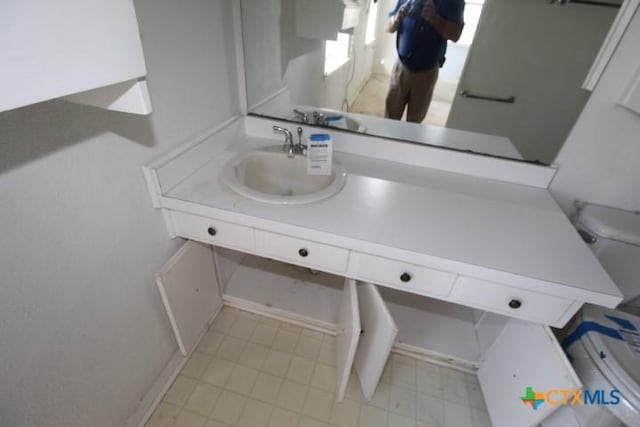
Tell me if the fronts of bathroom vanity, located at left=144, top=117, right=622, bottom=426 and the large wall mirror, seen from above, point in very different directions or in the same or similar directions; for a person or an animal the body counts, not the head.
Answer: same or similar directions

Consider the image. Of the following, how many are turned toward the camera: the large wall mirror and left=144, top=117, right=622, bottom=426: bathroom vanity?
2

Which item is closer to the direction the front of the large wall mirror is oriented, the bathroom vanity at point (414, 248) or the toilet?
the bathroom vanity

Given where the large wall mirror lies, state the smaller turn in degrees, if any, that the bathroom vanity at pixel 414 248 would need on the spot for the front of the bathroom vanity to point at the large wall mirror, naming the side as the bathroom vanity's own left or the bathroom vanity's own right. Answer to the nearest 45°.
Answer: approximately 180°

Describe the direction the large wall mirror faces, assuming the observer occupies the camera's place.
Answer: facing the viewer

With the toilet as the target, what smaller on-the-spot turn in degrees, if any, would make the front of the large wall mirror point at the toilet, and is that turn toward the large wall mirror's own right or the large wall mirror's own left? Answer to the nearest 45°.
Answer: approximately 45° to the large wall mirror's own left

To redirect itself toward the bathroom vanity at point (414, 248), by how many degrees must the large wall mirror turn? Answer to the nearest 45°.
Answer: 0° — it already faces it
